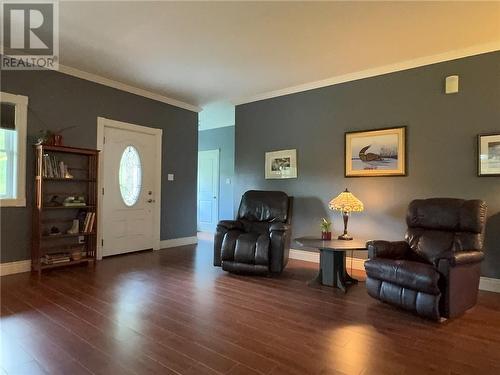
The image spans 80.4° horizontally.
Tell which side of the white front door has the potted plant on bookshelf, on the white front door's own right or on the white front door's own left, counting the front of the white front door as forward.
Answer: on the white front door's own right

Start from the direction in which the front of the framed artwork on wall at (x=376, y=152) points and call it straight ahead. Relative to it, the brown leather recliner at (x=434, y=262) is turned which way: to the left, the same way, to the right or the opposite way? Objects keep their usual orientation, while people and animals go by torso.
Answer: the same way

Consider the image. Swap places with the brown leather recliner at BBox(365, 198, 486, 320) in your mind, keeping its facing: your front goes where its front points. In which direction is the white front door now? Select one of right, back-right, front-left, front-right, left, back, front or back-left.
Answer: front-right

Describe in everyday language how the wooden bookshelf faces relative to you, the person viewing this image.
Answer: facing the viewer and to the right of the viewer

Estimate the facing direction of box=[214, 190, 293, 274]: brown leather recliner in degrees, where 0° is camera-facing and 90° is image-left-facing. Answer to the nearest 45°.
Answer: approximately 45°

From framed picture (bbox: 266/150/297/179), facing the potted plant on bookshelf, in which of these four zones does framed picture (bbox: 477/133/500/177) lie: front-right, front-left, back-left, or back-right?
back-left

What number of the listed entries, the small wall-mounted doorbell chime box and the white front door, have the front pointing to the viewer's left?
0

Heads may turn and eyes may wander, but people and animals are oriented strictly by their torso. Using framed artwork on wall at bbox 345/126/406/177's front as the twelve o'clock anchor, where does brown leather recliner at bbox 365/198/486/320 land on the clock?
The brown leather recliner is roughly at 10 o'clock from the framed artwork on wall.

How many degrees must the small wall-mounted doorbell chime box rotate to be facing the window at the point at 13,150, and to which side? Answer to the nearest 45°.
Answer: approximately 45° to its right

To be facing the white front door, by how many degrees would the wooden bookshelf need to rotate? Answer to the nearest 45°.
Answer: approximately 90° to its left

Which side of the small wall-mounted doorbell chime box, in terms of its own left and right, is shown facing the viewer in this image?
front

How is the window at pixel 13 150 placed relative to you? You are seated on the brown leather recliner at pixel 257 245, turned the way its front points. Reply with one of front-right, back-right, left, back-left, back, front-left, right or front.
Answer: front-right

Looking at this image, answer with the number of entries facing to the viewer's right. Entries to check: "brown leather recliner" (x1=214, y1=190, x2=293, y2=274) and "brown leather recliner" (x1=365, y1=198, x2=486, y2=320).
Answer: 0

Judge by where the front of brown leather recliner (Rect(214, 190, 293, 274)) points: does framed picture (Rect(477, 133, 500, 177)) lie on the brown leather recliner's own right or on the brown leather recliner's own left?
on the brown leather recliner's own left

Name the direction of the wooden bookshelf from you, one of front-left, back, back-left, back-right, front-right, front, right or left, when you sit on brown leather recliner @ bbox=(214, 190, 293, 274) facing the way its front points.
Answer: front-right

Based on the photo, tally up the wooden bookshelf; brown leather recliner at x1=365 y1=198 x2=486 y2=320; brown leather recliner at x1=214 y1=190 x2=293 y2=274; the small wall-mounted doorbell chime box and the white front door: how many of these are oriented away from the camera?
0

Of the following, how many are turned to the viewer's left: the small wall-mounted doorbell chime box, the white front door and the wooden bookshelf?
0
